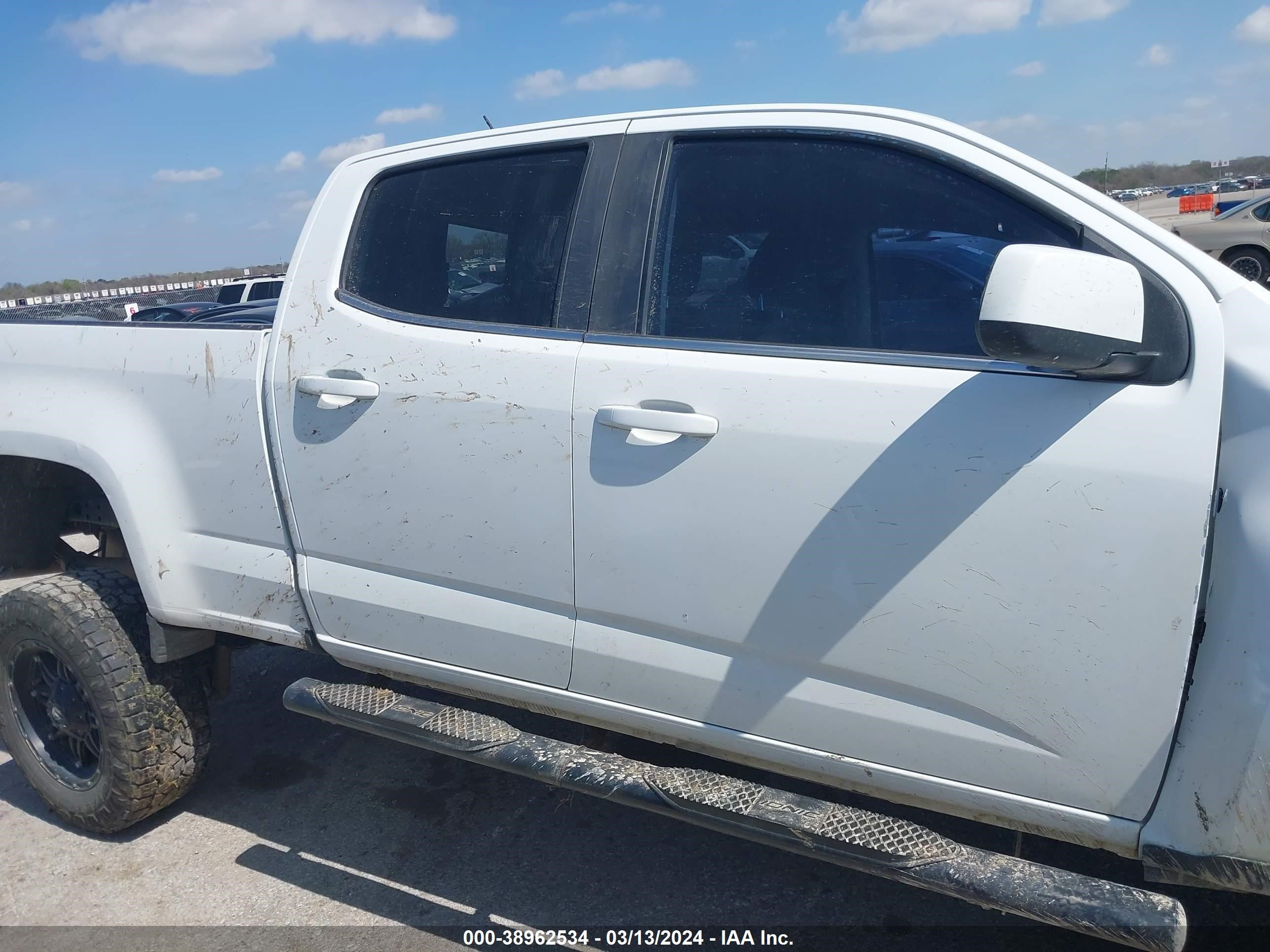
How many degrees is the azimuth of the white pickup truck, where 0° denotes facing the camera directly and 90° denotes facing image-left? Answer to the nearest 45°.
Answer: approximately 315°

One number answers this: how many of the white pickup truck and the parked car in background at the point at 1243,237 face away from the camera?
0

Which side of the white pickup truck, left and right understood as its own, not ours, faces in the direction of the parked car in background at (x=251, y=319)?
back

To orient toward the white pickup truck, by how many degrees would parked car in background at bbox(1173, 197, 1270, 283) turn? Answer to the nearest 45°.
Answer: approximately 90° to its right

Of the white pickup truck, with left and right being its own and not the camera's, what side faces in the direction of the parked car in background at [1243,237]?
left

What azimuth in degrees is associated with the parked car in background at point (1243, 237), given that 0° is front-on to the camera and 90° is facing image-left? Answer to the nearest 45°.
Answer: approximately 270°
